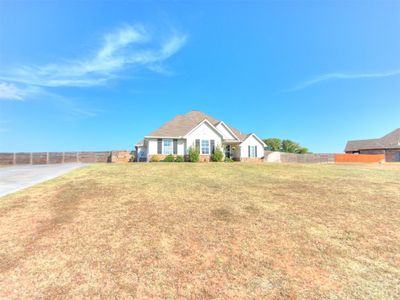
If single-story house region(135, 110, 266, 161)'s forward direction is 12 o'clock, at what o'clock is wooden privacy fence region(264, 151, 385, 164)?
The wooden privacy fence is roughly at 8 o'clock from the single-story house.

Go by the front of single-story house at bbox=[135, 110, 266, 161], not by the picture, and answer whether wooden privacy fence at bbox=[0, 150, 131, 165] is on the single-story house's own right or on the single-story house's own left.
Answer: on the single-story house's own right

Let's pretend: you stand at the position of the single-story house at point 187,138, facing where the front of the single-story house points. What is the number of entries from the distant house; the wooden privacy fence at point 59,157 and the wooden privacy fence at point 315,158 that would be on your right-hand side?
1

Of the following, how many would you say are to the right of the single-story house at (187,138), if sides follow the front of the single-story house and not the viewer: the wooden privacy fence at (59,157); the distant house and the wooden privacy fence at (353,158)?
1

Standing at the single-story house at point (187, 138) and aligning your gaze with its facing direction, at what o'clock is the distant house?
The distant house is roughly at 8 o'clock from the single-story house.

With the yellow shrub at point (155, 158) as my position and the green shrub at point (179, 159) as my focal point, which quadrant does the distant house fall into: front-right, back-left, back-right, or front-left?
front-left

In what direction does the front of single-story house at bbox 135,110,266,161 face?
toward the camera

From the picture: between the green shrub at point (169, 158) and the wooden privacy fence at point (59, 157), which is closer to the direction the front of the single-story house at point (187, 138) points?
the green shrub
